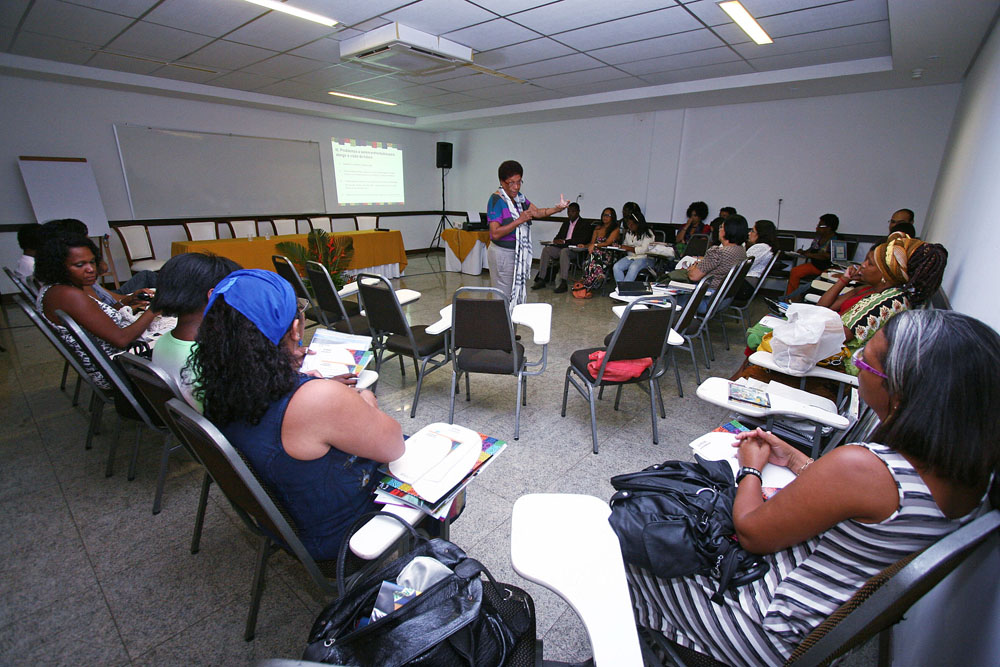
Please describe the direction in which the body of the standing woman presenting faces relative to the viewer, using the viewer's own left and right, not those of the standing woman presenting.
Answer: facing the viewer and to the right of the viewer

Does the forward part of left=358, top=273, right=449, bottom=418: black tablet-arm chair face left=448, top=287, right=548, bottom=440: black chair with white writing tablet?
no

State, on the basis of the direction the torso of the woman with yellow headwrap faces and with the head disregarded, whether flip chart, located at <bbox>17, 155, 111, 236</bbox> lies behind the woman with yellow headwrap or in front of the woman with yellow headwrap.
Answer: in front

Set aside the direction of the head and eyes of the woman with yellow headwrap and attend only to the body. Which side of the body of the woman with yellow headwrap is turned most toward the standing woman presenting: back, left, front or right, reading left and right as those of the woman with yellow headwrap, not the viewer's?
front

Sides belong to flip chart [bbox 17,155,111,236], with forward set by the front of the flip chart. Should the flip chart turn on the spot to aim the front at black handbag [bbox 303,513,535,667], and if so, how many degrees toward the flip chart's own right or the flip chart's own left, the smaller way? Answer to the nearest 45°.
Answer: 0° — it already faces it

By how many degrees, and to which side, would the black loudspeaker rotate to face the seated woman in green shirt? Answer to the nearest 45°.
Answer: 0° — it already faces them

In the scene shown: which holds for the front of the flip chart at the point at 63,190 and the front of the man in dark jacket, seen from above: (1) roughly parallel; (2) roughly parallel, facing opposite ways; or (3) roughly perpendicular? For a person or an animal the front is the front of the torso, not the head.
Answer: roughly perpendicular

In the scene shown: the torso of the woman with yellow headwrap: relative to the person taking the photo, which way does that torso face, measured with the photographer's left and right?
facing to the left of the viewer

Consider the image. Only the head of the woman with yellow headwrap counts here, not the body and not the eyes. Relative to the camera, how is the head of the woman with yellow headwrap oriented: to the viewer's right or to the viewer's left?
to the viewer's left

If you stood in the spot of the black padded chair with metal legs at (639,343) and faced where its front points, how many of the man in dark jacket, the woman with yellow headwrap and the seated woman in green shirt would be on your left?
1

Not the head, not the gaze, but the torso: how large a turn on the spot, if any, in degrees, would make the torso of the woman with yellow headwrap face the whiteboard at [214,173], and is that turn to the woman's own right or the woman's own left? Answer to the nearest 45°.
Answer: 0° — they already face it

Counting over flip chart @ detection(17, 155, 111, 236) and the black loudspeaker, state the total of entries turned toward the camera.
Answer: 2

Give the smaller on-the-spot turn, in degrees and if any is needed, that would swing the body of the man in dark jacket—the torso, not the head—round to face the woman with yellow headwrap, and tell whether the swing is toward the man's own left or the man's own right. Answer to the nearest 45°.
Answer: approximately 45° to the man's own left

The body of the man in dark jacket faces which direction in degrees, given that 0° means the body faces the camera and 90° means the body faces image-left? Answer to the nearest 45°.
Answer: approximately 45°

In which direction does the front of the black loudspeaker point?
toward the camera

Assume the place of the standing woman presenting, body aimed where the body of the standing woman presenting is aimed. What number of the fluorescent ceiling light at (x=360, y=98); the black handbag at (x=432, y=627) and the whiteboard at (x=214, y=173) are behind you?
2

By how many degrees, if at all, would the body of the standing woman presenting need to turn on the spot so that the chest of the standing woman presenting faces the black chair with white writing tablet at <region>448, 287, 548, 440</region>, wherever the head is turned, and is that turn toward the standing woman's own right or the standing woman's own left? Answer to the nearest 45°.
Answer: approximately 45° to the standing woman's own right

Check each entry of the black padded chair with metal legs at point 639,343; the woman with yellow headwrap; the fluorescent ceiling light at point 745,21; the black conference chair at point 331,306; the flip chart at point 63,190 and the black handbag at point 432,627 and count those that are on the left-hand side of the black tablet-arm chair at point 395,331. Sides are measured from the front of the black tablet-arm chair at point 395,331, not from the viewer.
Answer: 2

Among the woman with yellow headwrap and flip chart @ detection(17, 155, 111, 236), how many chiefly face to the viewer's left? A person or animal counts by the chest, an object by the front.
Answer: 1

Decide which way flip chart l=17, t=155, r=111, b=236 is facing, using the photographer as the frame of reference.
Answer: facing the viewer

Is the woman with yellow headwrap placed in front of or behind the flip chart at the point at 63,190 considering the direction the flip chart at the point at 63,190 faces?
in front
